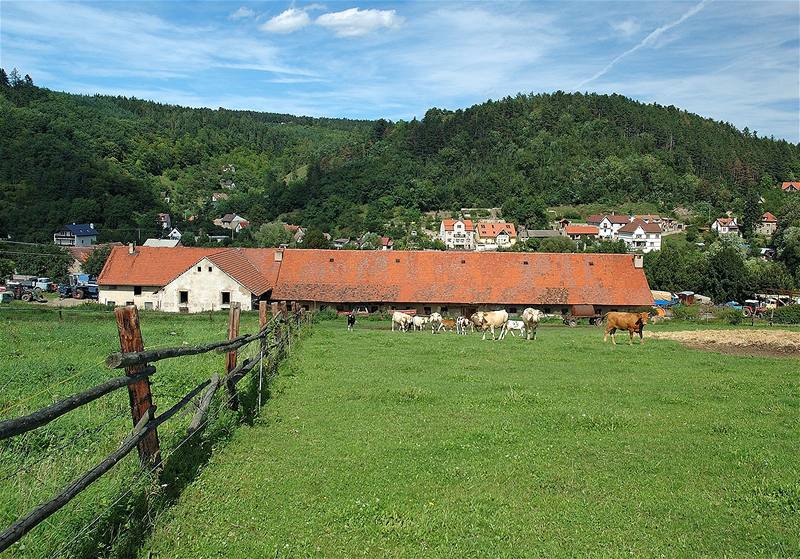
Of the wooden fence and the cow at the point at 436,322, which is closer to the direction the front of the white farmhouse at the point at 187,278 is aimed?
the wooden fence

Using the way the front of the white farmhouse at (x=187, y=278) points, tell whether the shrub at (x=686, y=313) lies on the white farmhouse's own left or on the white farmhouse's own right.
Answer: on the white farmhouse's own left

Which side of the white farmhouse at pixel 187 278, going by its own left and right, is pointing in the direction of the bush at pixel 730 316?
left

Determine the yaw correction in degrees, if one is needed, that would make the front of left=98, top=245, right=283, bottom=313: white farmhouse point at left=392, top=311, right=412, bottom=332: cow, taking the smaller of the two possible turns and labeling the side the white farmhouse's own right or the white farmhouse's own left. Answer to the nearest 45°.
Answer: approximately 45° to the white farmhouse's own left

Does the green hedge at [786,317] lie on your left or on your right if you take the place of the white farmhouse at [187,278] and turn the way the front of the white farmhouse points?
on your left

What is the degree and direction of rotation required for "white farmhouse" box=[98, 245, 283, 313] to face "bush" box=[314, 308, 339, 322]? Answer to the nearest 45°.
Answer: approximately 45° to its left

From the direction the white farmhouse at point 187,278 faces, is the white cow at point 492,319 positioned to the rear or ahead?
ahead

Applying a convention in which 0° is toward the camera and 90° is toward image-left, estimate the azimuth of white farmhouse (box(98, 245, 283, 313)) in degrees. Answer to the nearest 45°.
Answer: approximately 0°

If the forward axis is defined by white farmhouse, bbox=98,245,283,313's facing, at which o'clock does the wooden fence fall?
The wooden fence is roughly at 12 o'clock from the white farmhouse.

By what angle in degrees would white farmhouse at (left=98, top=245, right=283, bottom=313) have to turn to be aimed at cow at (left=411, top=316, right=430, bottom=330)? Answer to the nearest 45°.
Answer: approximately 45° to its left

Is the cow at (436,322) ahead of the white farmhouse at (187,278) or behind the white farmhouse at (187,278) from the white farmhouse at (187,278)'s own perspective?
ahead
